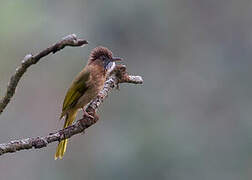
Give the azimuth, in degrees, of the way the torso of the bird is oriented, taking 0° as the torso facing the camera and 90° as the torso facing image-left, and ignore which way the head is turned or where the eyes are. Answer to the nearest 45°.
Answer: approximately 270°
